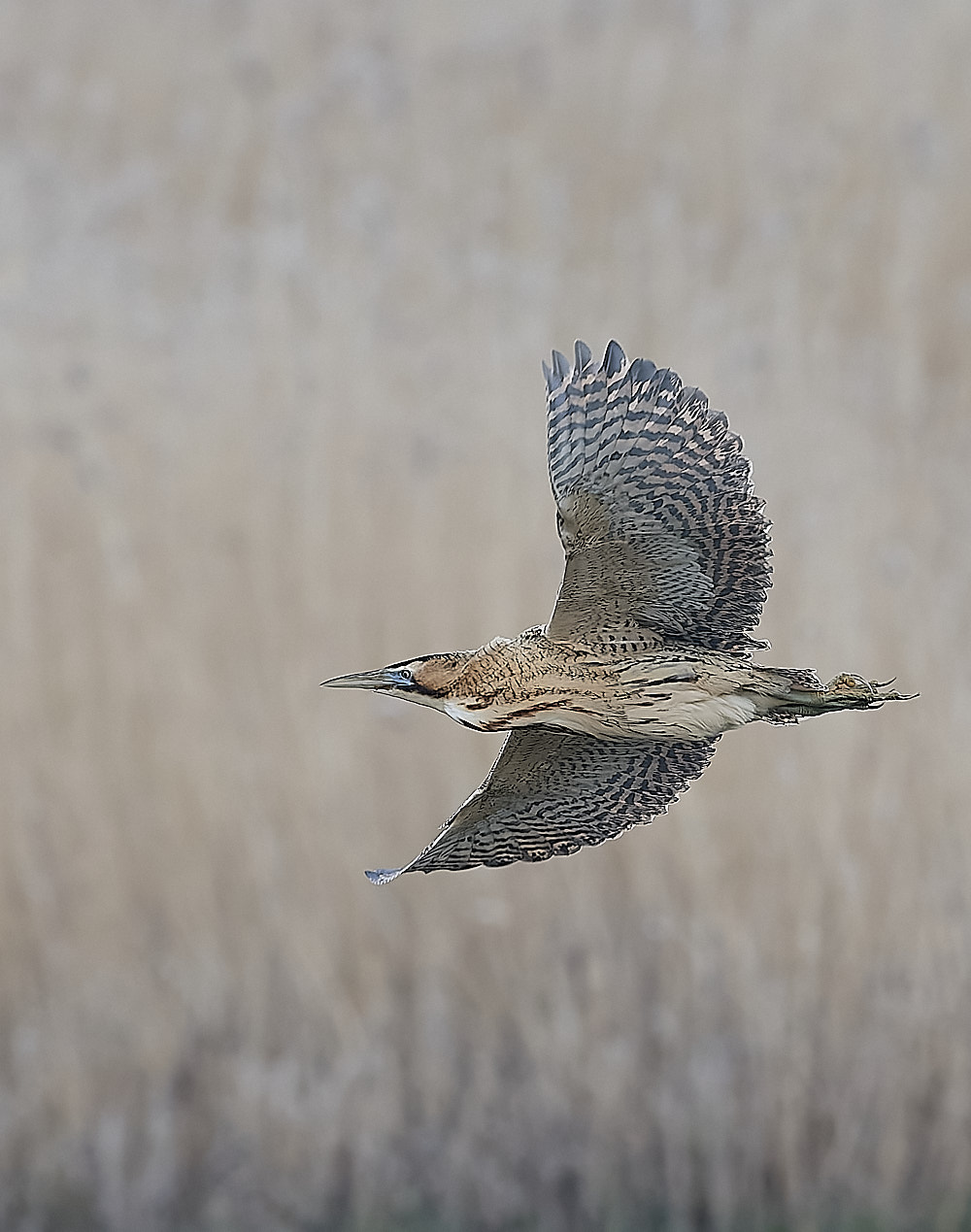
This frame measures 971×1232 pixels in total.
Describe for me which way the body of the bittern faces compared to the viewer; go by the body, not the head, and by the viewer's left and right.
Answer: facing to the left of the viewer
